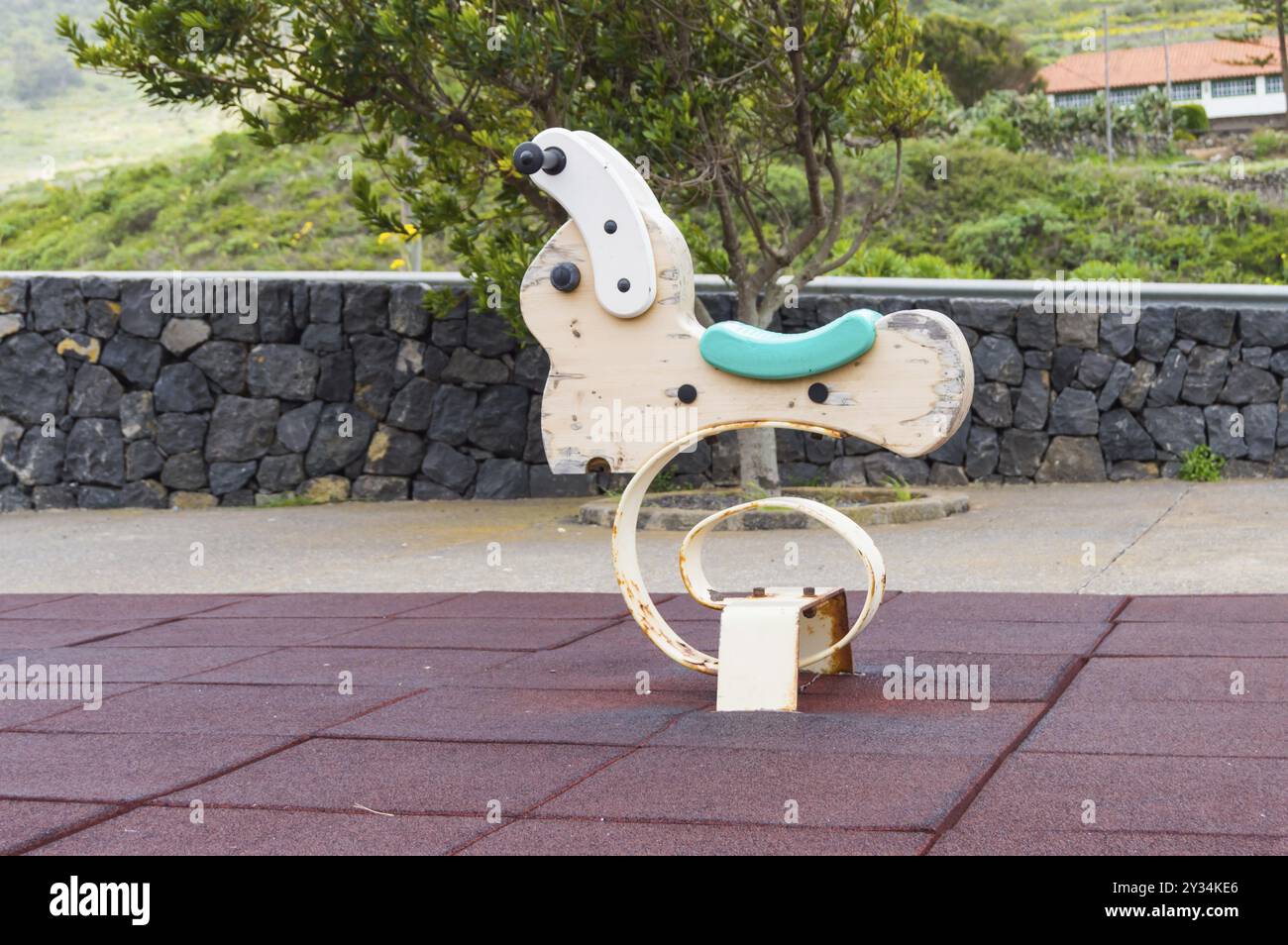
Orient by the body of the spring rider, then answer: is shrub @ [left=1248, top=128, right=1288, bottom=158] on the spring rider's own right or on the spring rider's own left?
on the spring rider's own right

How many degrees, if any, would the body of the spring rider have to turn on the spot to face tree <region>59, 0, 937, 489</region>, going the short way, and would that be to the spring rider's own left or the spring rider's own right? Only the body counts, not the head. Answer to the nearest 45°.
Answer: approximately 90° to the spring rider's own right

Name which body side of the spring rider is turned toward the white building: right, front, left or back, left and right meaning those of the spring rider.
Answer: right

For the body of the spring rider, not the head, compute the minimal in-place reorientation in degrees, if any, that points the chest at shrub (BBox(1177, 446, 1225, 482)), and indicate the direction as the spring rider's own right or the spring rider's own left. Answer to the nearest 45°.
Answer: approximately 135° to the spring rider's own right

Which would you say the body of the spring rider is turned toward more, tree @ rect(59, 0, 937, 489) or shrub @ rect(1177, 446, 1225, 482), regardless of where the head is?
the tree

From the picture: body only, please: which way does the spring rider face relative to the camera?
to the viewer's left

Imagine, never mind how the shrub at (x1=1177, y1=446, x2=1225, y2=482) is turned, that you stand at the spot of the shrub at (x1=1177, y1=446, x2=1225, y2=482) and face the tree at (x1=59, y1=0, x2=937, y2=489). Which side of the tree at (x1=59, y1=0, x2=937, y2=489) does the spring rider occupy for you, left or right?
left
